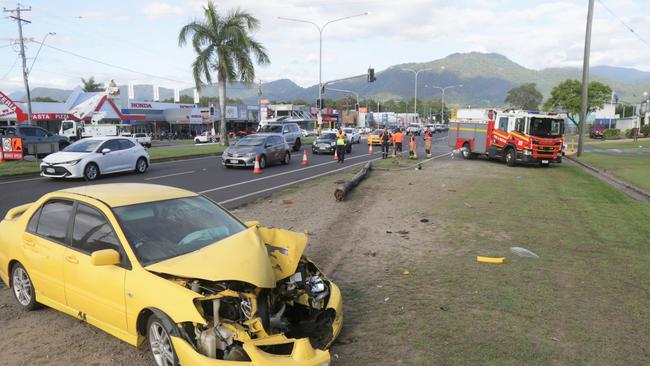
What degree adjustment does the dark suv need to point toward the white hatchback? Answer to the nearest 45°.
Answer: approximately 90° to its right

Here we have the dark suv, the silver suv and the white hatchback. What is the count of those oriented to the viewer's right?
1

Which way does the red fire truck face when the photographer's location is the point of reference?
facing the viewer and to the right of the viewer

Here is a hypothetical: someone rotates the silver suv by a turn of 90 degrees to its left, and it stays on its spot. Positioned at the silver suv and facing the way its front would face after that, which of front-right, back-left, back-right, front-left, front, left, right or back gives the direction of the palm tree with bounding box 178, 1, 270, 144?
back

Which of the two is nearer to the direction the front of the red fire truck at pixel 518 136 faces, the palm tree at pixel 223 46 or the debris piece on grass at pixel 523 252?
the debris piece on grass

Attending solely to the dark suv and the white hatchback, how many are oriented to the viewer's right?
1

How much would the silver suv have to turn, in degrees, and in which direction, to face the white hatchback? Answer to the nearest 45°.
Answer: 0° — it already faces it

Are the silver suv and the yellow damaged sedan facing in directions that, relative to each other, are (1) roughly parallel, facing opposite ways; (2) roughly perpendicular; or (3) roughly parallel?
roughly perpendicular

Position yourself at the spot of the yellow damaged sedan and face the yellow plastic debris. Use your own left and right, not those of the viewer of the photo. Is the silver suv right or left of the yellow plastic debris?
left

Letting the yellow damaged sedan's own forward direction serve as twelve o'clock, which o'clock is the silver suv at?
The silver suv is roughly at 8 o'clock from the yellow damaged sedan.

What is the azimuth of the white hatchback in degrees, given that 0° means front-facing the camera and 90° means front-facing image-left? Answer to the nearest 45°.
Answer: approximately 45°
